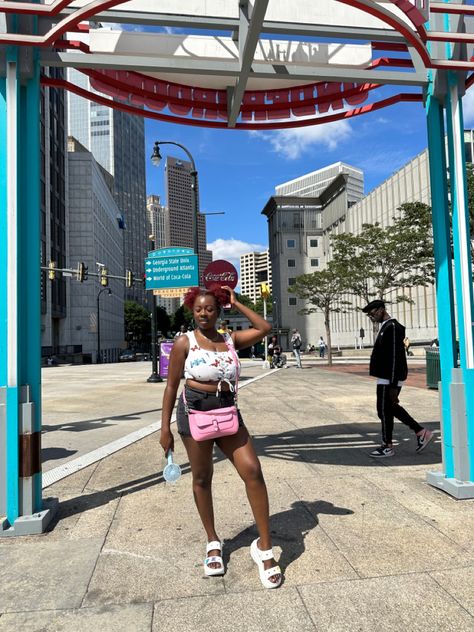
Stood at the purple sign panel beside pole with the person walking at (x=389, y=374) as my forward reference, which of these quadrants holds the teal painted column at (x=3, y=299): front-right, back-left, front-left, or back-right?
front-right

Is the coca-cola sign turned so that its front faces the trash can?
no

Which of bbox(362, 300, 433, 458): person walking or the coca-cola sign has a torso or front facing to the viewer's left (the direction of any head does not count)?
the person walking

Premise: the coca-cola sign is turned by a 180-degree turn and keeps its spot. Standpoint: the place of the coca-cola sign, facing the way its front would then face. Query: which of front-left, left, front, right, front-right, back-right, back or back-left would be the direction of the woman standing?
back

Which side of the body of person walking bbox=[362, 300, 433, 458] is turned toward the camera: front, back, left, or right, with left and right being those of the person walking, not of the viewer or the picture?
left

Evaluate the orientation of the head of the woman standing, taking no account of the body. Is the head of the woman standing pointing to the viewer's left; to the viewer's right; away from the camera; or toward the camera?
toward the camera

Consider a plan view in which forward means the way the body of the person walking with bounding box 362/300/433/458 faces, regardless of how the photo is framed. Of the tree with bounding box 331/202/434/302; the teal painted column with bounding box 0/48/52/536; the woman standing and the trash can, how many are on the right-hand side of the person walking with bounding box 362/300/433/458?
2

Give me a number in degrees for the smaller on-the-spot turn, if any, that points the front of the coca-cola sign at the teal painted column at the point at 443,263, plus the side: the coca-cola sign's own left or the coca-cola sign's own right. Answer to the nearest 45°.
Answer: approximately 45° to the coca-cola sign's own left

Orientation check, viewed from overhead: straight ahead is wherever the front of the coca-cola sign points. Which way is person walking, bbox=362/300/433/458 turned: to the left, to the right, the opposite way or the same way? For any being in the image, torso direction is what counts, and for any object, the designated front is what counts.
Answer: to the right

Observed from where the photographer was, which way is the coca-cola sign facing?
facing the viewer

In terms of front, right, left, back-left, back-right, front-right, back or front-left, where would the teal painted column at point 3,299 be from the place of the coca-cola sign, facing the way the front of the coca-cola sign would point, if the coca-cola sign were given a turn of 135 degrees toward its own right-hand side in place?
left

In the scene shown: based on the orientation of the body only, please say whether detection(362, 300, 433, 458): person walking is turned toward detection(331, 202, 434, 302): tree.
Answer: no

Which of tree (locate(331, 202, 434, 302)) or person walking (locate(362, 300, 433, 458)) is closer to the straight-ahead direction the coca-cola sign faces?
the person walking

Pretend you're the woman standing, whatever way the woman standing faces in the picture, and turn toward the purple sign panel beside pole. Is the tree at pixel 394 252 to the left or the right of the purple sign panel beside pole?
right

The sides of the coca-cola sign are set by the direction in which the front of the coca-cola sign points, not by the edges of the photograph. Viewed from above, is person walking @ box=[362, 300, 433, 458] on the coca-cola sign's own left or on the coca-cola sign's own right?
on the coca-cola sign's own left
